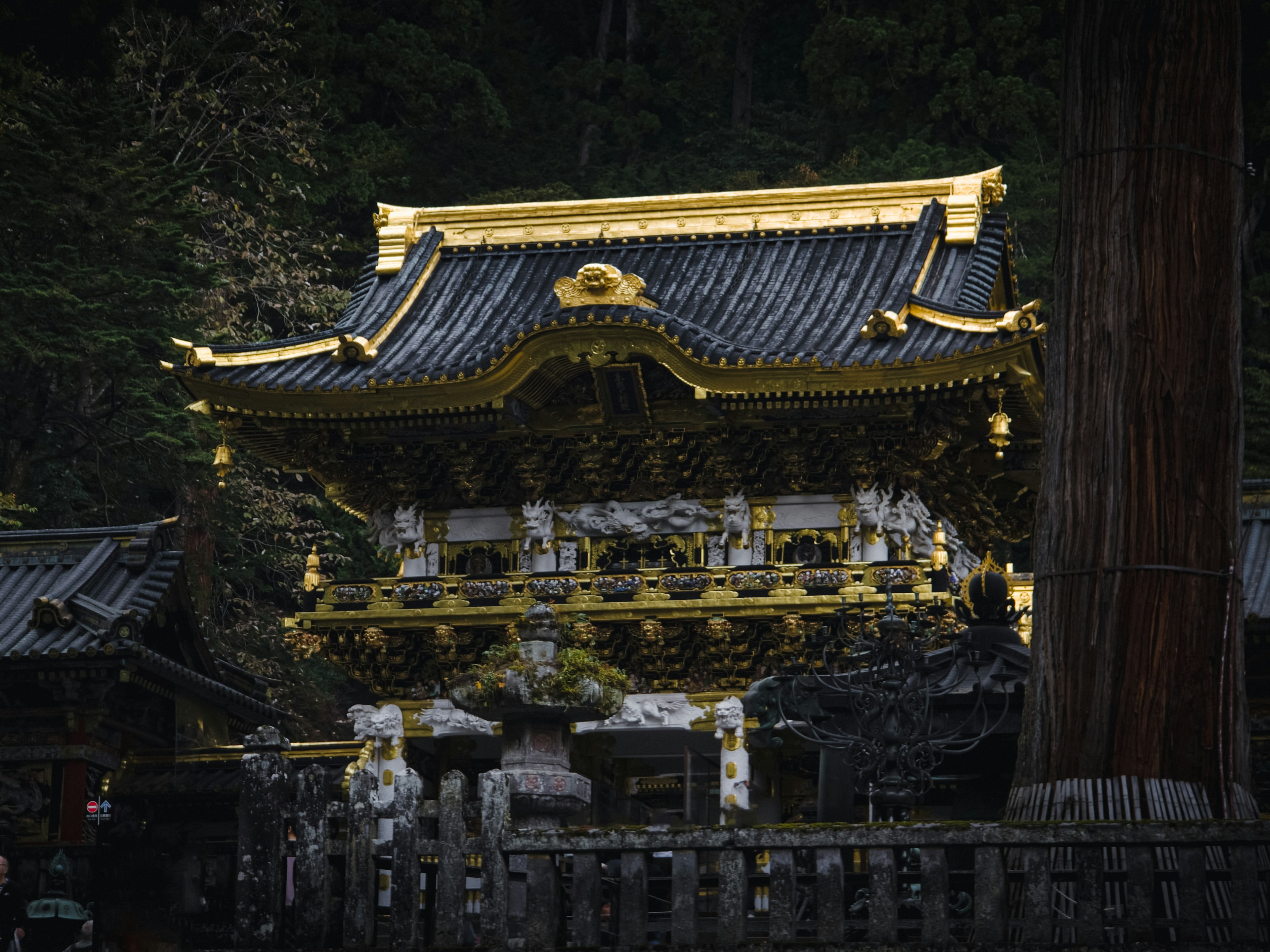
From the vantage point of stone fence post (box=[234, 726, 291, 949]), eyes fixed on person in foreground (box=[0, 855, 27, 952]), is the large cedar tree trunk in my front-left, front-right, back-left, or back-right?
back-right

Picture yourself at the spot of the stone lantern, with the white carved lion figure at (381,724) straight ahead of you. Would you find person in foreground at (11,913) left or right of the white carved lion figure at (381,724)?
left

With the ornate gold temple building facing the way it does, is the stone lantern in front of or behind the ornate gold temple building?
in front

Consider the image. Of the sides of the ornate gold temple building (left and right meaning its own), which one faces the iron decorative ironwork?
front

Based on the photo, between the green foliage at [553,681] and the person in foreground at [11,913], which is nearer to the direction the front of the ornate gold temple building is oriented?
the green foliage

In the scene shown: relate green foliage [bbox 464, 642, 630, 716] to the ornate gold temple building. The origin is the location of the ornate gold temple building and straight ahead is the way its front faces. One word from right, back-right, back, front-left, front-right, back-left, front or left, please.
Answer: front

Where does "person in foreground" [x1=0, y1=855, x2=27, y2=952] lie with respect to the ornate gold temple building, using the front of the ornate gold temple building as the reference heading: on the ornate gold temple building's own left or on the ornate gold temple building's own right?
on the ornate gold temple building's own right

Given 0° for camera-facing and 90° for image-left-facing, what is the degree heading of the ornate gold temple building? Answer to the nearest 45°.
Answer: approximately 0°

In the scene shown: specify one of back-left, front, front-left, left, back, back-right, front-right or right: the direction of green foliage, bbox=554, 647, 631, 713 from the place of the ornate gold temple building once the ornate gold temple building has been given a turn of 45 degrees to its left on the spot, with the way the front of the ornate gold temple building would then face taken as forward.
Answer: front-right
